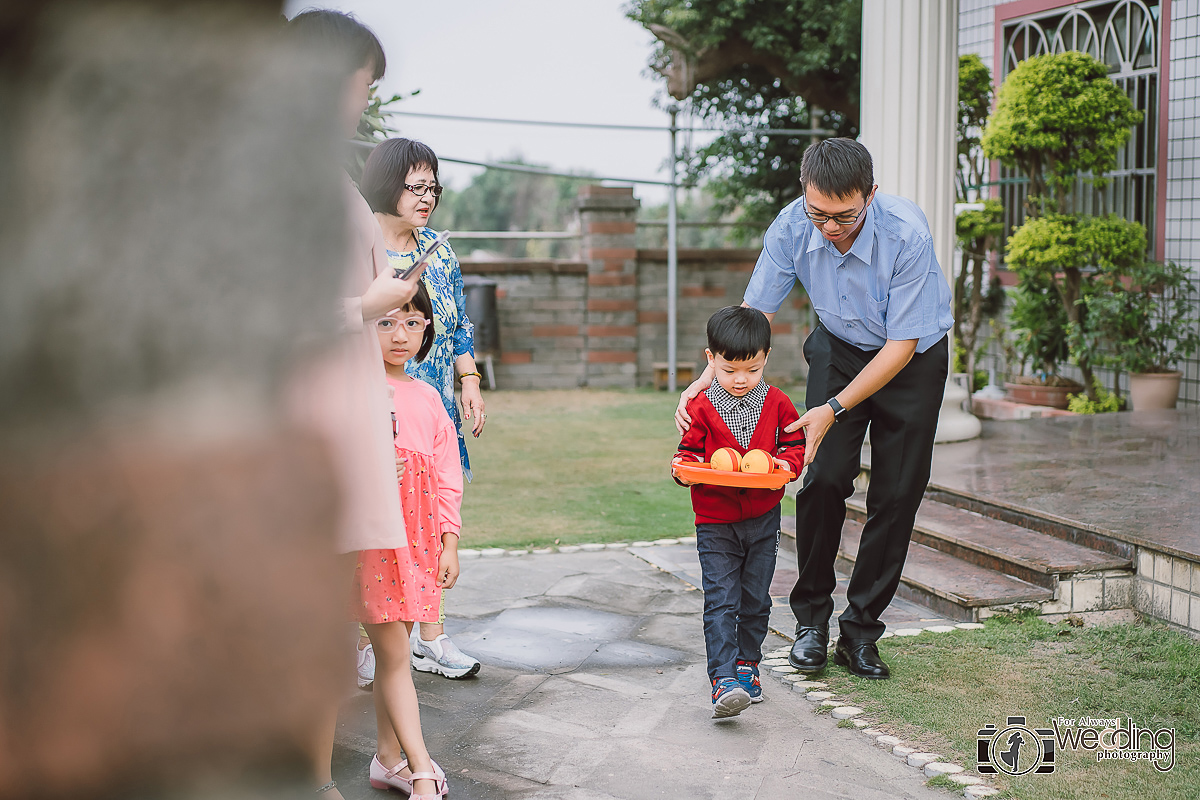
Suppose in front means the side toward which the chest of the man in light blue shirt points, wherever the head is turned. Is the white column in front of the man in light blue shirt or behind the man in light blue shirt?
behind

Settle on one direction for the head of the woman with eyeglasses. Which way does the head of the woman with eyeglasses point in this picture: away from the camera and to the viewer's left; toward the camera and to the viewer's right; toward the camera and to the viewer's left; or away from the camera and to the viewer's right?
toward the camera and to the viewer's right

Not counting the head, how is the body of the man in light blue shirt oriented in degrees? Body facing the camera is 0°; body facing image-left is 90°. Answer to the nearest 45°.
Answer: approximately 45°

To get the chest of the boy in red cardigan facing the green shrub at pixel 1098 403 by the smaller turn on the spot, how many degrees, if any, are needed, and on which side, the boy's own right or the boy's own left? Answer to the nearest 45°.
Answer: approximately 135° to the boy's own left

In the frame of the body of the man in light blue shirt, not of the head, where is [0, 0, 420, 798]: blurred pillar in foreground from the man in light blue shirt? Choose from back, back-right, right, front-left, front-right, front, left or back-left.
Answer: front-left

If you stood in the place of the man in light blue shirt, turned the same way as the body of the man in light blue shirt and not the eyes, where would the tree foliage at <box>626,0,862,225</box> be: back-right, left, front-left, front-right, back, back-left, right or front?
back-right

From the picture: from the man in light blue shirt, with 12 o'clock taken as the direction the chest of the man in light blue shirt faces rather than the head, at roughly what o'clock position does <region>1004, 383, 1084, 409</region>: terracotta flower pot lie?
The terracotta flower pot is roughly at 5 o'clock from the man in light blue shirt.

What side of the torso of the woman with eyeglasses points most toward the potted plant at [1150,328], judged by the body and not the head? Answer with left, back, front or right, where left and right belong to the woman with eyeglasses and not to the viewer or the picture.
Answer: left

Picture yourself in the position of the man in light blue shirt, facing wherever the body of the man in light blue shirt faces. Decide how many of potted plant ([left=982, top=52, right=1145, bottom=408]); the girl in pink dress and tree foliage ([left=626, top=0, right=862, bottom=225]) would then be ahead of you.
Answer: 1

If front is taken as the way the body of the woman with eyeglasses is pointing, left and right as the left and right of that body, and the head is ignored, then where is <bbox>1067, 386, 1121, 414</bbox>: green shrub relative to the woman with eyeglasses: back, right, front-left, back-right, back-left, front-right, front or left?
left

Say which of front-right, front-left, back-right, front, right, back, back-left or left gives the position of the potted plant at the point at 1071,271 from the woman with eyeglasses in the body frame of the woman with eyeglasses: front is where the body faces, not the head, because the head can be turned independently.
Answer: left

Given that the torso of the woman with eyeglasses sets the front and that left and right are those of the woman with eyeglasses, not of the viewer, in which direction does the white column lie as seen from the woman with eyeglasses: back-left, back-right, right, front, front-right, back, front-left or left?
left

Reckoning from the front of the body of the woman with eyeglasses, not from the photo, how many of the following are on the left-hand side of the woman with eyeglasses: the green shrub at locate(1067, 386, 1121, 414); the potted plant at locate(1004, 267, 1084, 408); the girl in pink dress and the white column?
3
